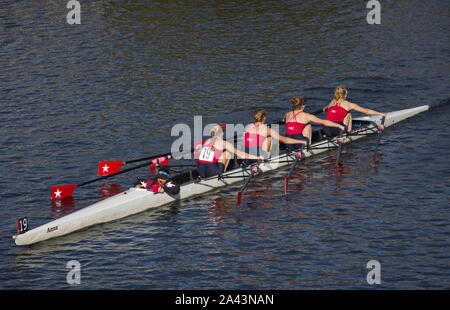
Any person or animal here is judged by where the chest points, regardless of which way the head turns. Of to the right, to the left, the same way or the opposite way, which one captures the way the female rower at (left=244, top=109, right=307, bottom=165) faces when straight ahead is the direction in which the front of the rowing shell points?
the opposite way

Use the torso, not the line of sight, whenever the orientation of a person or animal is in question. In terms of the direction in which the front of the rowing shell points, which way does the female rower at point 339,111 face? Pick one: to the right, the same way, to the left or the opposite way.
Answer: the opposite way

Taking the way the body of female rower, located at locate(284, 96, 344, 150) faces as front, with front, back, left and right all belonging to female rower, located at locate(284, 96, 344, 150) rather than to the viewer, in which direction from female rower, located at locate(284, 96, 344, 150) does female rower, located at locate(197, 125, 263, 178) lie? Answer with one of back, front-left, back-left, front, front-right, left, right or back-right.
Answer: back

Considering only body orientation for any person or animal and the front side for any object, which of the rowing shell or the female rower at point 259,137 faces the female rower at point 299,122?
the female rower at point 259,137

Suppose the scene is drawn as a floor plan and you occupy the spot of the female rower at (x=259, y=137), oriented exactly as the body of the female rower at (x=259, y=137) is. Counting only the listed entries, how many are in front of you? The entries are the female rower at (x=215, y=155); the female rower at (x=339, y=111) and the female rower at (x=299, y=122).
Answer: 2

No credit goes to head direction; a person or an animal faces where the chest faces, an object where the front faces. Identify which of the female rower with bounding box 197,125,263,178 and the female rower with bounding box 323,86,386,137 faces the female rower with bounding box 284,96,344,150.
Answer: the female rower with bounding box 197,125,263,178

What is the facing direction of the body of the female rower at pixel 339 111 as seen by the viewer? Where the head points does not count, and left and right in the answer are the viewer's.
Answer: facing away from the viewer and to the right of the viewer

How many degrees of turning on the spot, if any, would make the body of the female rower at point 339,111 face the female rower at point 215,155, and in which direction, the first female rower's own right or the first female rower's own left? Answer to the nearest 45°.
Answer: approximately 180°

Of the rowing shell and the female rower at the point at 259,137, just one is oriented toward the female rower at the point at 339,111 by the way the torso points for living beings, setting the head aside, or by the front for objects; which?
the female rower at the point at 259,137

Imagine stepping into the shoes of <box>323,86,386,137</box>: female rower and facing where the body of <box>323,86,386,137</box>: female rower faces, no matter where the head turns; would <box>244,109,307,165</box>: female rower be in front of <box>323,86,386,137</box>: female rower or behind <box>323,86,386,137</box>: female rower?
behind

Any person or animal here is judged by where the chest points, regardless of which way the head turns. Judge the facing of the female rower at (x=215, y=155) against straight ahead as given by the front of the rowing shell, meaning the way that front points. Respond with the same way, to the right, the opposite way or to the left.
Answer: the opposite way

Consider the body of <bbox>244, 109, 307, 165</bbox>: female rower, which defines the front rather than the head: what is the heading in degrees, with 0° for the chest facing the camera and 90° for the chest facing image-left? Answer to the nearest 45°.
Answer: approximately 225°
